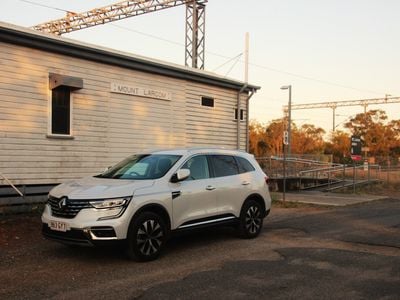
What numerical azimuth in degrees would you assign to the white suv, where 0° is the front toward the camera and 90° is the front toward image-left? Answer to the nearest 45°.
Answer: approximately 45°
